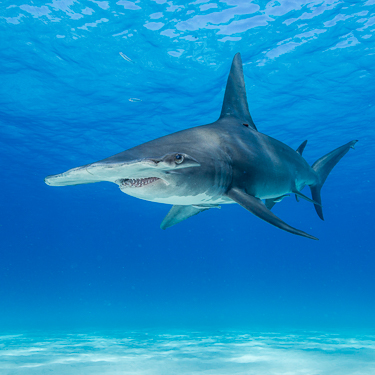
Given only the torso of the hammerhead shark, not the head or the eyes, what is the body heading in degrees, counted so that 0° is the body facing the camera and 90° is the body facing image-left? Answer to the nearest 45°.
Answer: approximately 45°
